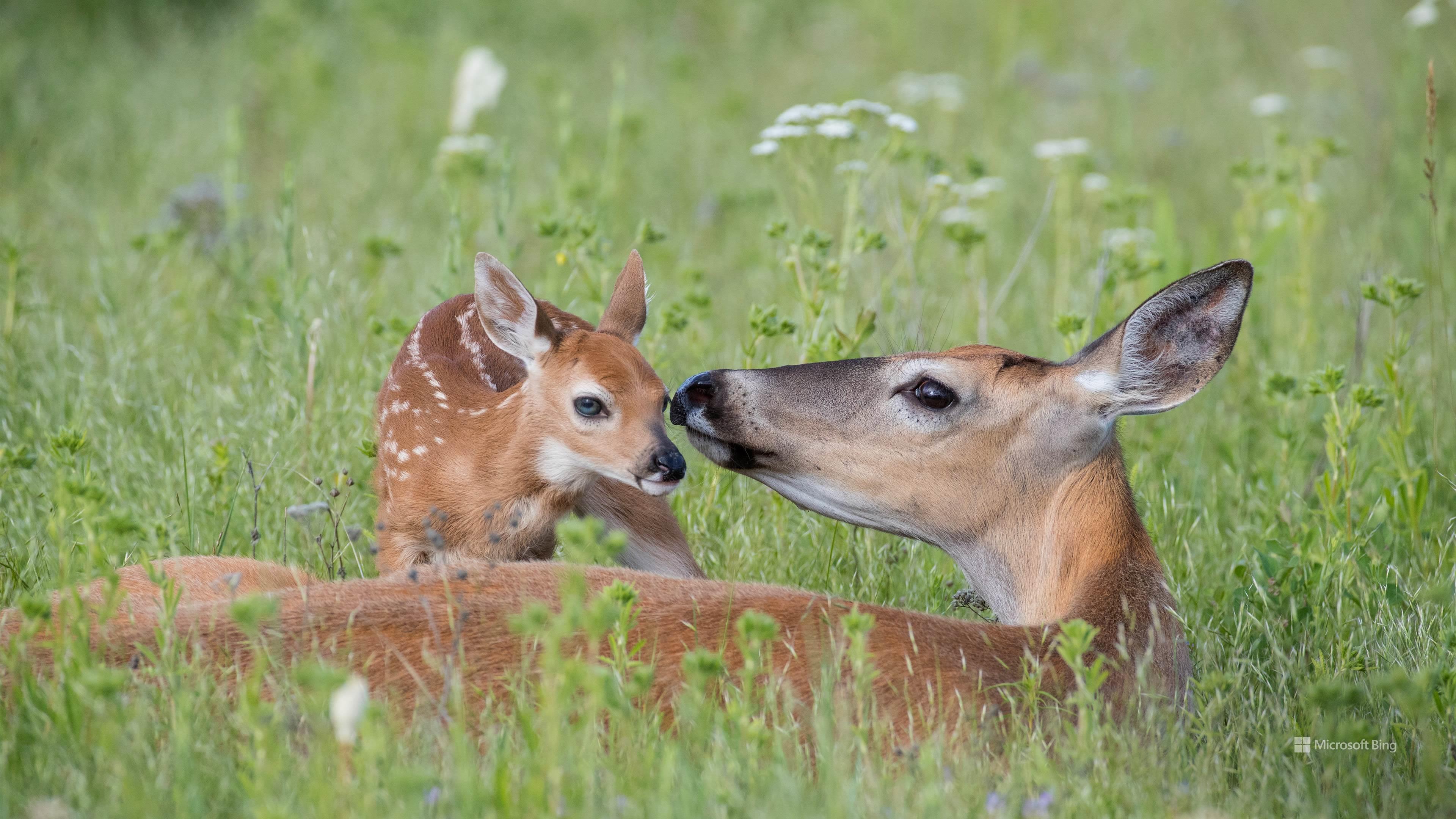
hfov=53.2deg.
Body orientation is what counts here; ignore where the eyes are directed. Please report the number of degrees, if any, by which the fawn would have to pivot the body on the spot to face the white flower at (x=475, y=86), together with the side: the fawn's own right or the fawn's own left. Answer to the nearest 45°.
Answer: approximately 135° to the fawn's own left

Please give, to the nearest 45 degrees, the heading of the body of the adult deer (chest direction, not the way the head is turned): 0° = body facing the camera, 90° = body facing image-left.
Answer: approximately 270°

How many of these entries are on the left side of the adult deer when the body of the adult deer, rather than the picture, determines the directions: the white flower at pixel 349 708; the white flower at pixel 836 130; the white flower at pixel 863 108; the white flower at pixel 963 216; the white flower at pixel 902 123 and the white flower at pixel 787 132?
5

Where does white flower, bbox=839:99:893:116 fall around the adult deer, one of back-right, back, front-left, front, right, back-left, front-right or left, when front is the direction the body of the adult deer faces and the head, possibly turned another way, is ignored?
left

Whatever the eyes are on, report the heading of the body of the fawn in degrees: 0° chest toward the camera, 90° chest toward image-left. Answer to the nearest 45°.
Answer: approximately 315°

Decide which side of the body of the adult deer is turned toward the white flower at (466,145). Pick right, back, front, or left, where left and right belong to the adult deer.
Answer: left

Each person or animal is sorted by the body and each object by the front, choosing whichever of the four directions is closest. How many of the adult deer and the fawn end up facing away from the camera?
0

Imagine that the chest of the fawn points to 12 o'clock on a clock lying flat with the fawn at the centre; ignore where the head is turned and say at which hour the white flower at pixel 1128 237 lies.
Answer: The white flower is roughly at 9 o'clock from the fawn.

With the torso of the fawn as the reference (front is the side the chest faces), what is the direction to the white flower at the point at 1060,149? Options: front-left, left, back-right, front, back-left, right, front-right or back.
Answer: left
